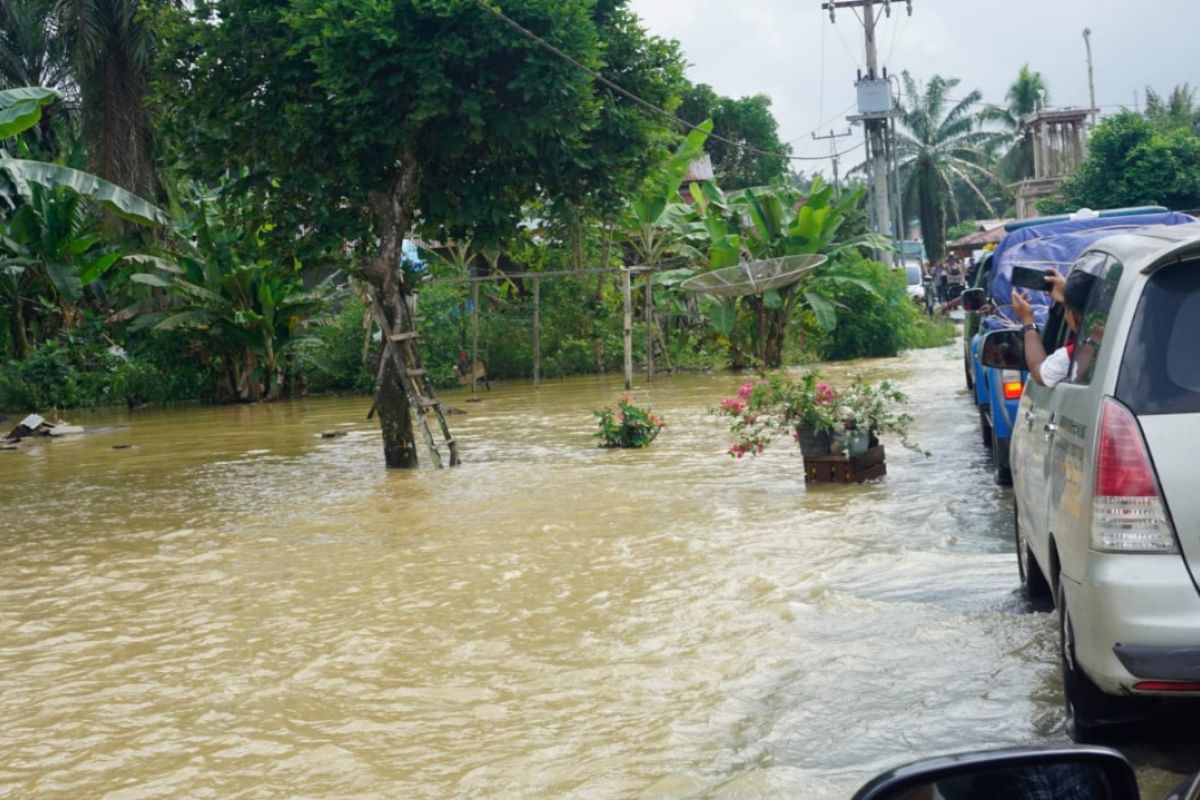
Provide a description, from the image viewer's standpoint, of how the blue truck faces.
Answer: facing away from the viewer

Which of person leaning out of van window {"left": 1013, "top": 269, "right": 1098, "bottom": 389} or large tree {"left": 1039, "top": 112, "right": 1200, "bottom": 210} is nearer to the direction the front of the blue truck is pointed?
the large tree

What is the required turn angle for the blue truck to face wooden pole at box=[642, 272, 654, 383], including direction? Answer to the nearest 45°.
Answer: approximately 45° to its left

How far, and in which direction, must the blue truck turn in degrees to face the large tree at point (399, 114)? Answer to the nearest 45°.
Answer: approximately 90° to its left

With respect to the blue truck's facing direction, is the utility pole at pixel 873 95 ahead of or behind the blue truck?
ahead

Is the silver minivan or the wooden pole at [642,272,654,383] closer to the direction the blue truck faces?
the wooden pole

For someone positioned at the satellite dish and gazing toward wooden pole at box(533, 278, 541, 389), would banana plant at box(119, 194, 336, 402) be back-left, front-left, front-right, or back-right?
front-right

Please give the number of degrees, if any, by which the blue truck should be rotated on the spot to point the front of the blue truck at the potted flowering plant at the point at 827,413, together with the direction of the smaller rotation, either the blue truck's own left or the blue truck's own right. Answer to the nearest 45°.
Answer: approximately 90° to the blue truck's own left

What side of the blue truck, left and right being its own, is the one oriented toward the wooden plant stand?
left

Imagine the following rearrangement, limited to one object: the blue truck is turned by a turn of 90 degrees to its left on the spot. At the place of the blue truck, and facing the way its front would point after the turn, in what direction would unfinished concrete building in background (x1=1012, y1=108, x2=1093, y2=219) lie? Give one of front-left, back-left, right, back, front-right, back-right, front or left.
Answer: right

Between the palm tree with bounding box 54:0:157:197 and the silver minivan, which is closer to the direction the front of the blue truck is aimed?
the palm tree

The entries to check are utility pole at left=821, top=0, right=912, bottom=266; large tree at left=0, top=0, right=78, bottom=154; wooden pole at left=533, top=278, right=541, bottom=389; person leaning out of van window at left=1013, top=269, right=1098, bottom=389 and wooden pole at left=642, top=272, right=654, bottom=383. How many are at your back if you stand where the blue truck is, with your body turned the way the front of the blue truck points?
1

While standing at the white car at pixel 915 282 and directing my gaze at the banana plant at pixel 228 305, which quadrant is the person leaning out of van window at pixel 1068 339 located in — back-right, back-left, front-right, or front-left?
front-left

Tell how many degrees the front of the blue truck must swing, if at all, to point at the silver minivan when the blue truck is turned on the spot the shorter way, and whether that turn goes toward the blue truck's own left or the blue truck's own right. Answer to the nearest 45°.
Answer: approximately 180°

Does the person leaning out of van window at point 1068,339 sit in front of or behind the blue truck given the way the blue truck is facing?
behind

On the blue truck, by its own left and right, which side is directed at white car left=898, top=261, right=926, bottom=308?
front

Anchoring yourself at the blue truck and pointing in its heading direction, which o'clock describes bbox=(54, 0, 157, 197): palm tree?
The palm tree is roughly at 10 o'clock from the blue truck.

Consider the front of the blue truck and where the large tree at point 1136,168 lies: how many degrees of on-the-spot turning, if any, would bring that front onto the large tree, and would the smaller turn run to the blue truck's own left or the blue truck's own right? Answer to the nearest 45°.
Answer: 0° — it already faces it

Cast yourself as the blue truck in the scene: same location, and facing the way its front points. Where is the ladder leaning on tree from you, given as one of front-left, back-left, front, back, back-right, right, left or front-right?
left

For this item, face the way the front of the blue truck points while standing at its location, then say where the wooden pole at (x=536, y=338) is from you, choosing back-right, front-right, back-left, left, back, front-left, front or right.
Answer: front-left

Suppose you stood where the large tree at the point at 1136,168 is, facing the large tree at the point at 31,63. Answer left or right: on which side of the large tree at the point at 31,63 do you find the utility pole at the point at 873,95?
right
